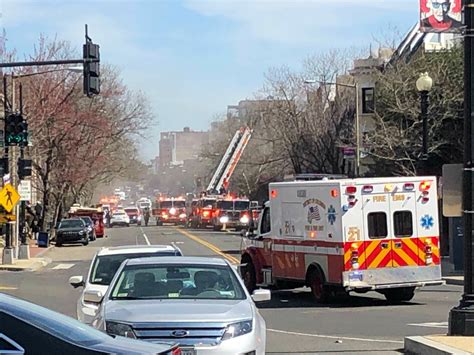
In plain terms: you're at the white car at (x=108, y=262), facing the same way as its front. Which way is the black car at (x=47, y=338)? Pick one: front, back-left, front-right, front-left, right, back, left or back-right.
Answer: front

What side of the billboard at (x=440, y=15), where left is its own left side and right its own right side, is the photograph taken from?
front

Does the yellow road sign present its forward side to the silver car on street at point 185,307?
yes

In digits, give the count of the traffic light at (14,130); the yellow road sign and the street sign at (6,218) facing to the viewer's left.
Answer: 0

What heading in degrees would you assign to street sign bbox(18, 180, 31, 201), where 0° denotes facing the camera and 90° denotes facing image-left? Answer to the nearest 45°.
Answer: approximately 0°

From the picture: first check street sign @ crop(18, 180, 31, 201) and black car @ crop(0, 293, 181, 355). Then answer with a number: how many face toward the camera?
1

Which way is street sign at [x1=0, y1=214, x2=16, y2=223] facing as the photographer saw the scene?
facing the viewer

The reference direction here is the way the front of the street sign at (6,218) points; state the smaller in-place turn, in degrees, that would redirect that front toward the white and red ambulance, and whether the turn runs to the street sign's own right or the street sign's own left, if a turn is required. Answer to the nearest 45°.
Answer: approximately 45° to the street sign's own left

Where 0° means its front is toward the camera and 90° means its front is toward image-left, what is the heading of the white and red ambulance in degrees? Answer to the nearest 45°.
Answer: approximately 135°

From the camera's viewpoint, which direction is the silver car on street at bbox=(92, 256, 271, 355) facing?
toward the camera

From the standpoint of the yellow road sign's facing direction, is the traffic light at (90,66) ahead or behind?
ahead
